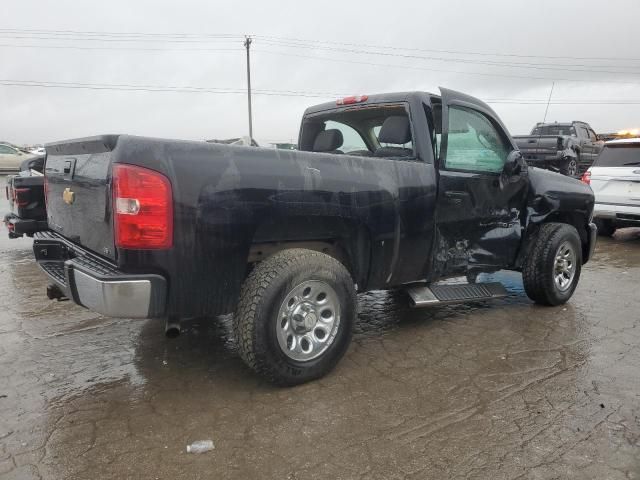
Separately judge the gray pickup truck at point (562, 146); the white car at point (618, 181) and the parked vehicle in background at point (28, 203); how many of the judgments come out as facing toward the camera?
0

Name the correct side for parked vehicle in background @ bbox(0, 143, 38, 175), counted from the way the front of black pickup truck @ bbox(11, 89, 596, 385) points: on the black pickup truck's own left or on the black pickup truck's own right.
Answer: on the black pickup truck's own left

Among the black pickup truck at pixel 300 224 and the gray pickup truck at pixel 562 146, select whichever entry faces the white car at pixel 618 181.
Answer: the black pickup truck at pixel 300 224

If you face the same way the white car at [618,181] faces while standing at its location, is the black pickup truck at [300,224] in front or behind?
behind

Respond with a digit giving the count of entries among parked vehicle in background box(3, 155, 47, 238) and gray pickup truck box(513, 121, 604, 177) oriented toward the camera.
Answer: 0

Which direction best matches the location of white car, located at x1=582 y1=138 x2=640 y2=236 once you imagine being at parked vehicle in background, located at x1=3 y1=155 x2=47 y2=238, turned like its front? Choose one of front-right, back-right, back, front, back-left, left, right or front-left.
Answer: front-right

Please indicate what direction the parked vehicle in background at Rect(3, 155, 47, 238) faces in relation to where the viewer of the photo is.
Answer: facing away from the viewer and to the right of the viewer

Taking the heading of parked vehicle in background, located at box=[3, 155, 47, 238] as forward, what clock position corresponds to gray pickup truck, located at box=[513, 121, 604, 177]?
The gray pickup truck is roughly at 1 o'clock from the parked vehicle in background.

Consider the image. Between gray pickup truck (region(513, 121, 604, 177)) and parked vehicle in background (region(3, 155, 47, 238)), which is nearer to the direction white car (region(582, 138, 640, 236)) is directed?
the gray pickup truck

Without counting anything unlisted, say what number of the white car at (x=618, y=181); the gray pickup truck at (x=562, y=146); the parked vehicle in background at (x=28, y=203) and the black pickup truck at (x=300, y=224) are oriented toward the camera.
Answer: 0

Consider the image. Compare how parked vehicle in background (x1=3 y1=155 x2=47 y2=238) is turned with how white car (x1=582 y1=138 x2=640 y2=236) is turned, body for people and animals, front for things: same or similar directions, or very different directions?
same or similar directions

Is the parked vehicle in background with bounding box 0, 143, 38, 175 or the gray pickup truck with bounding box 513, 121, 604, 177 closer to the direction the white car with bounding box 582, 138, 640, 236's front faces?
the gray pickup truck

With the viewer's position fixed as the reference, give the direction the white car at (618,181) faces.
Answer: facing away from the viewer

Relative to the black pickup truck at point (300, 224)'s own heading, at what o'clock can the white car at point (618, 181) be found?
The white car is roughly at 12 o'clock from the black pickup truck.

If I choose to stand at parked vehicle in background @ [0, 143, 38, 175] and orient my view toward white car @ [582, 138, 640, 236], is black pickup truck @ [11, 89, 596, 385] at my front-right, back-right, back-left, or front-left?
front-right

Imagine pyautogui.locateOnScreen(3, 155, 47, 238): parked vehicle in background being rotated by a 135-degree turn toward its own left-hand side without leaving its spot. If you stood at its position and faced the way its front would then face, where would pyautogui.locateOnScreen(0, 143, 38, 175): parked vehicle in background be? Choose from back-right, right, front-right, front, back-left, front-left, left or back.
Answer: right

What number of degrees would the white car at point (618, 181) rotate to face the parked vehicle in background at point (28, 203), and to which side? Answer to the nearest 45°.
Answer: approximately 135° to its left

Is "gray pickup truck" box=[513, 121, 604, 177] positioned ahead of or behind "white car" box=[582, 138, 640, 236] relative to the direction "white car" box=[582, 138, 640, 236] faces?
ahead
